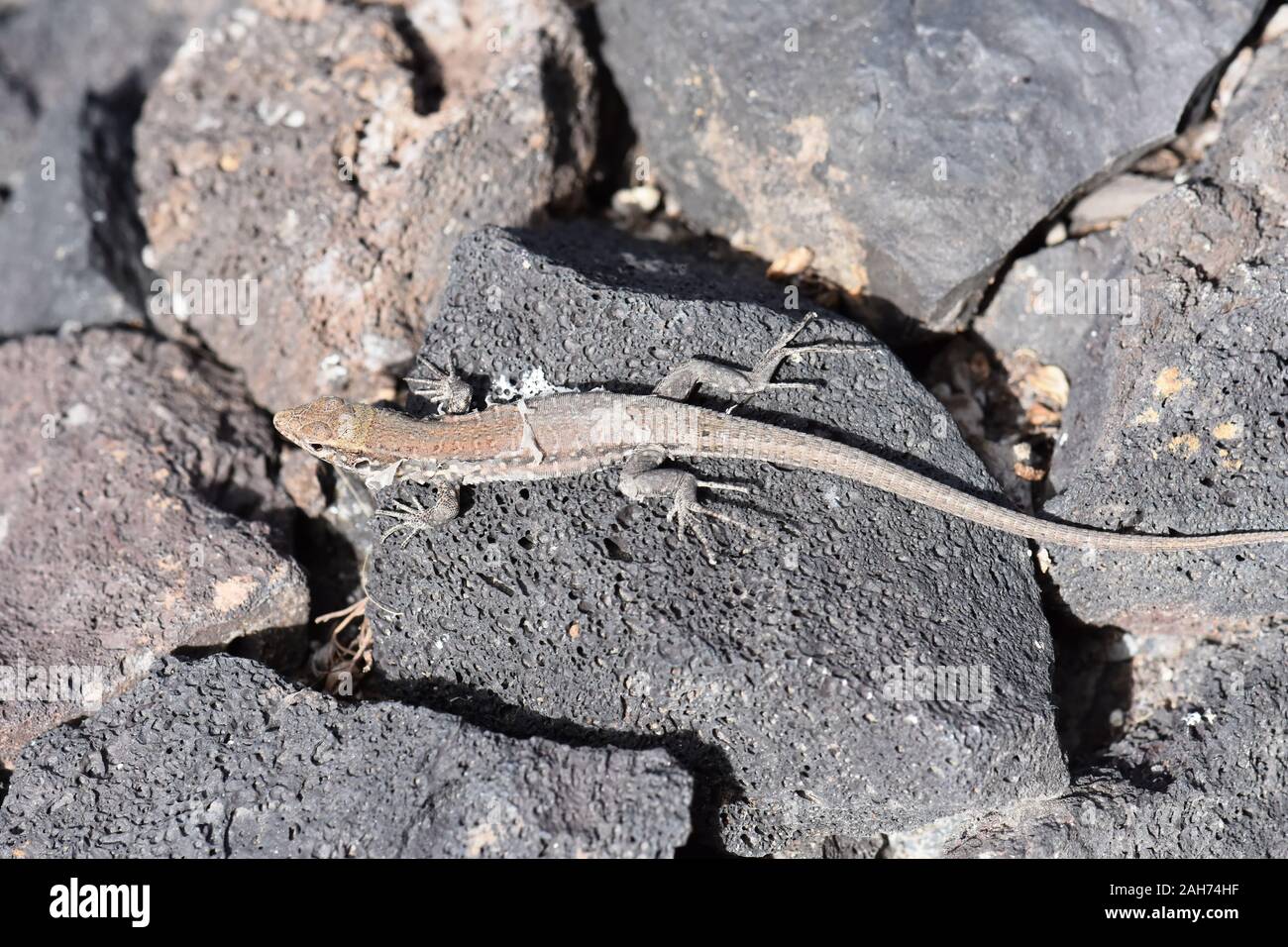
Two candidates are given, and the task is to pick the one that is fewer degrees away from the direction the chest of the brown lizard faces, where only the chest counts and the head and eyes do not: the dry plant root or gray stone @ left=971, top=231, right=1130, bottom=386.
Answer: the dry plant root

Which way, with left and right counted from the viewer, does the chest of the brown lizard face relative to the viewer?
facing to the left of the viewer

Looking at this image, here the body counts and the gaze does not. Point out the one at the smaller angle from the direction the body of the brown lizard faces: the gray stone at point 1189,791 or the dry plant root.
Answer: the dry plant root
